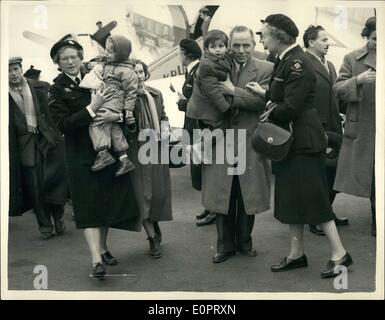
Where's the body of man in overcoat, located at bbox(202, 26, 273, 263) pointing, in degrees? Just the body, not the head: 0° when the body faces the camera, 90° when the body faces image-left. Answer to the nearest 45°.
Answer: approximately 0°

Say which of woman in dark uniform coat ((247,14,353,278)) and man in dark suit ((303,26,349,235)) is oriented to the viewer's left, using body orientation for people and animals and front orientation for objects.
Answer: the woman in dark uniform coat

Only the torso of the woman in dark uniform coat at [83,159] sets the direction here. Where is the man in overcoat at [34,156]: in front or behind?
behind

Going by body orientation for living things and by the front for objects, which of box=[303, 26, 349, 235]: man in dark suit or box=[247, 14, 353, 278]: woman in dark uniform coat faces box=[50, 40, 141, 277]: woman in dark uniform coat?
box=[247, 14, 353, 278]: woman in dark uniform coat

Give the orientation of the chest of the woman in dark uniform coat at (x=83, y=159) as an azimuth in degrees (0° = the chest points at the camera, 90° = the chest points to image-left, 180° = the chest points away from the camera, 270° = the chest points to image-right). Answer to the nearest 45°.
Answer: approximately 315°

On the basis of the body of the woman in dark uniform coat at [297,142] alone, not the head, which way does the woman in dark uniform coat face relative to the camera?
to the viewer's left
